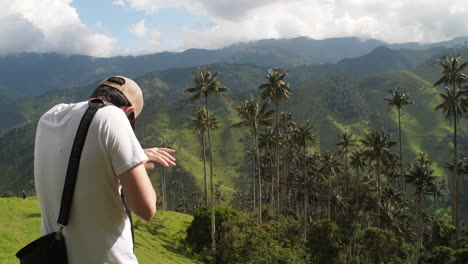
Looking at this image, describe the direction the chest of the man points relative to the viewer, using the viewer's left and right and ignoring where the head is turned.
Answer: facing away from the viewer and to the right of the viewer

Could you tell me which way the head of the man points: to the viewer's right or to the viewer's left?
to the viewer's right
